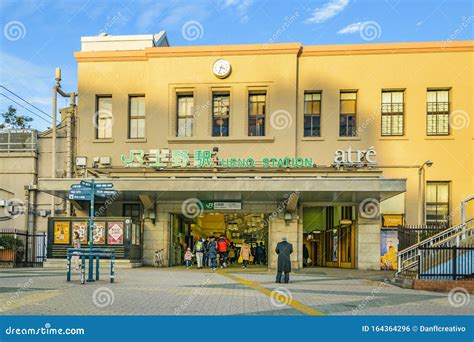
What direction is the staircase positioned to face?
to the viewer's left

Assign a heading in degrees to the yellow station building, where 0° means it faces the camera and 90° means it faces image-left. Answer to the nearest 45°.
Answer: approximately 0°

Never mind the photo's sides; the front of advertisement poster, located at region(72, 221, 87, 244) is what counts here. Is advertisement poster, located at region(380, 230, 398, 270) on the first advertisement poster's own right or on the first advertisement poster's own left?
on the first advertisement poster's own left

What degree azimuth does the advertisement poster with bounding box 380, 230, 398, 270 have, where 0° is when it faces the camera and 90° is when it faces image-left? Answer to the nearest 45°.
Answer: approximately 0°

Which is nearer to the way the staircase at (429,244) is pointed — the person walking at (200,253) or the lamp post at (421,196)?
the person walking

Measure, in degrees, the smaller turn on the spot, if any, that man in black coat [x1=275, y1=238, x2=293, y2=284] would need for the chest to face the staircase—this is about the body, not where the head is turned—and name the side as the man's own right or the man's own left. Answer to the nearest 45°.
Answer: approximately 90° to the man's own right

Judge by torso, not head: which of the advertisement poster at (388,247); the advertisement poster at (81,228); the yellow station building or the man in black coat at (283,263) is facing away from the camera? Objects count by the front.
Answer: the man in black coat

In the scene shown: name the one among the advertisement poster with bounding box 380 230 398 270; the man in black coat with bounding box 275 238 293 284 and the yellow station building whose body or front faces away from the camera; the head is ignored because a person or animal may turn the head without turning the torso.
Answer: the man in black coat

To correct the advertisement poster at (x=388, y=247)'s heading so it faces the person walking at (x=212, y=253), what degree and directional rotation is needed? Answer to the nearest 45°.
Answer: approximately 90° to its right
